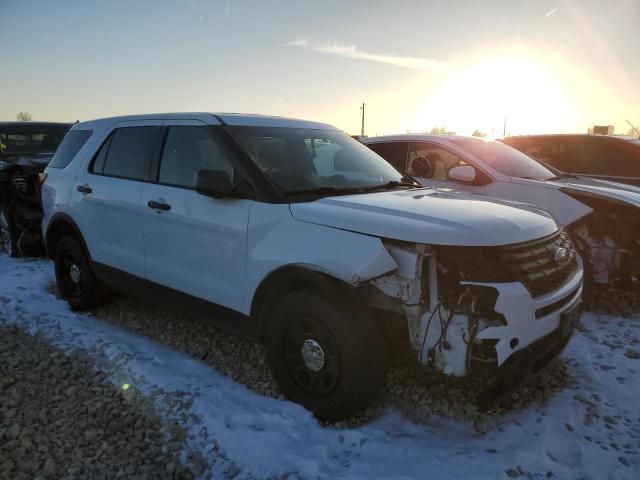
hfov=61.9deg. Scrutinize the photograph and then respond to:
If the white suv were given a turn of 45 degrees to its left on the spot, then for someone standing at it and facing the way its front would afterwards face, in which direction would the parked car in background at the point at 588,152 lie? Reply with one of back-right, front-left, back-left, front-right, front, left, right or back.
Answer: front-left

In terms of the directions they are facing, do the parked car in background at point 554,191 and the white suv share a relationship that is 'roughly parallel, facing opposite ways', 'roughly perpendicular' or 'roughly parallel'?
roughly parallel

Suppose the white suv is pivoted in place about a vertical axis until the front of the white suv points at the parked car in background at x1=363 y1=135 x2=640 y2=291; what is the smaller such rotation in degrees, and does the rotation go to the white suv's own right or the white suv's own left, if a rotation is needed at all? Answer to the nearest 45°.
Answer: approximately 90° to the white suv's own left

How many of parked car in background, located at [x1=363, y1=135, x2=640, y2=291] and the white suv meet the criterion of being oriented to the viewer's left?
0

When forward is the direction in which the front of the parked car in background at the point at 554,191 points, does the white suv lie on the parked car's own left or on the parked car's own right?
on the parked car's own right

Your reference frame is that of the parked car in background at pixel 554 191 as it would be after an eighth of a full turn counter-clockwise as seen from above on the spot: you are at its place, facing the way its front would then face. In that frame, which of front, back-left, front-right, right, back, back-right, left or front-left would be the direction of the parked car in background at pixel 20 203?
back

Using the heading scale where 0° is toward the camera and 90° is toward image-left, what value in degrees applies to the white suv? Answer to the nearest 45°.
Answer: approximately 315°

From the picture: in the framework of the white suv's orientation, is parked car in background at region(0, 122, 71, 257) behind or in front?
behind
